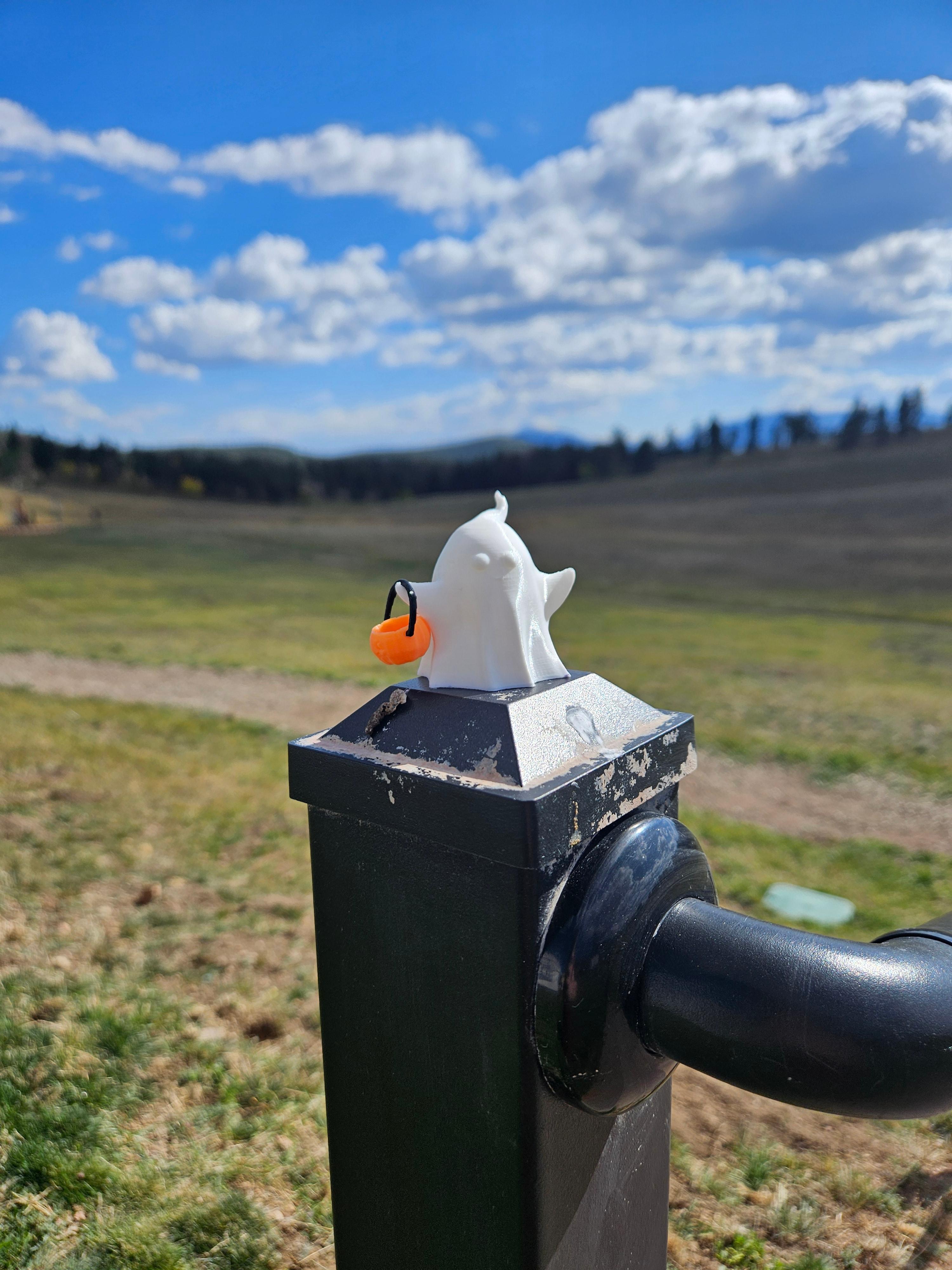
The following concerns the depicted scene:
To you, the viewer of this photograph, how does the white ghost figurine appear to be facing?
facing the viewer

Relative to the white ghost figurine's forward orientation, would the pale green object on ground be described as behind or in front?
behind
